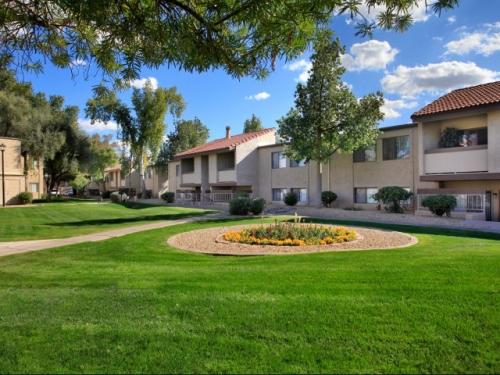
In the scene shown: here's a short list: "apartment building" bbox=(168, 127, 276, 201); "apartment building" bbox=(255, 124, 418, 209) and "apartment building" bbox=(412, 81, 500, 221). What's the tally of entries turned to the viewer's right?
0

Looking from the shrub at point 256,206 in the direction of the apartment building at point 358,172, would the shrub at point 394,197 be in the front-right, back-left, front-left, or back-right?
front-right

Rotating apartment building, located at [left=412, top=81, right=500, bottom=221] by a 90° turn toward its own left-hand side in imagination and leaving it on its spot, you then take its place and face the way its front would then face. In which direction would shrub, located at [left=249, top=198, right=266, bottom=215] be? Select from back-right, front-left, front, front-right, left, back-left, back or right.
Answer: back-right

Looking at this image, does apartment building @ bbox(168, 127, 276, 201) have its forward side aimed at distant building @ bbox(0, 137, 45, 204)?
no

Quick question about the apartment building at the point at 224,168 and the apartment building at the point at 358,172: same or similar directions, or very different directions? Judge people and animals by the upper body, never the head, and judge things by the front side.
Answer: same or similar directions

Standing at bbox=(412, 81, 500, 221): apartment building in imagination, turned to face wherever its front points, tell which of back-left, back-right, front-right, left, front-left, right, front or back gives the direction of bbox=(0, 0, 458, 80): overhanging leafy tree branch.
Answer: front-left

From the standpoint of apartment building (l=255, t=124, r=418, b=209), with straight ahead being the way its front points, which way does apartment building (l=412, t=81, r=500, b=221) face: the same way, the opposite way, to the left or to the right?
the same way

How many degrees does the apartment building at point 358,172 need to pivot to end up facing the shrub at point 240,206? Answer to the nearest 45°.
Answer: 0° — it already faces it

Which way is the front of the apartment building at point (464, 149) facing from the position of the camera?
facing the viewer and to the left of the viewer

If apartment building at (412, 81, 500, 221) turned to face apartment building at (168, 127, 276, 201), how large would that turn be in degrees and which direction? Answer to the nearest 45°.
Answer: approximately 90° to its right

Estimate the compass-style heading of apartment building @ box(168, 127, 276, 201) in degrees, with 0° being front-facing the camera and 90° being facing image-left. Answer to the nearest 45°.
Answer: approximately 45°

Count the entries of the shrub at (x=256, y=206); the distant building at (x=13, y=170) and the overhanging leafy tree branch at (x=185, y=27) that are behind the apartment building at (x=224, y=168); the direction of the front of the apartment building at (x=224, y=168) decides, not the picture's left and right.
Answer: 0

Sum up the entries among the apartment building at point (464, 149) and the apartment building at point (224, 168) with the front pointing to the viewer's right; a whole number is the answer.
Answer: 0

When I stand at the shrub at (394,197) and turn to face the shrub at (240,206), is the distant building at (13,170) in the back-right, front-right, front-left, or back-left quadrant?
front-right

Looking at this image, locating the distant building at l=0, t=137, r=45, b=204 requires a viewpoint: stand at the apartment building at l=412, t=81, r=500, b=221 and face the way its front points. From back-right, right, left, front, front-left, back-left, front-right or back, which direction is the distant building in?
front-right

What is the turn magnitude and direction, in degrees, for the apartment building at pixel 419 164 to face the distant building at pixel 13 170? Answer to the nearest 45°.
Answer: approximately 45° to its right

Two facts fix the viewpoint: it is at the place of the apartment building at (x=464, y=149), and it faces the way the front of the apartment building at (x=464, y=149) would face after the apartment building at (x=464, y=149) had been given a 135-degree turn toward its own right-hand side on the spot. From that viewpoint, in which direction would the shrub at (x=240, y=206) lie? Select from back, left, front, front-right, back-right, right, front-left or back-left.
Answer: left

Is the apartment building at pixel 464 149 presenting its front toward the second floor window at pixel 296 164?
no

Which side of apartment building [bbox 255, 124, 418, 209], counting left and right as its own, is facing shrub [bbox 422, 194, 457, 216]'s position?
left
